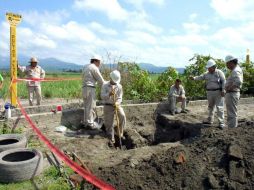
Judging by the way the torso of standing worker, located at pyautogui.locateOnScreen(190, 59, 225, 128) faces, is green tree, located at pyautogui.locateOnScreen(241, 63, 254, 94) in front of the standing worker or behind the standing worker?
behind

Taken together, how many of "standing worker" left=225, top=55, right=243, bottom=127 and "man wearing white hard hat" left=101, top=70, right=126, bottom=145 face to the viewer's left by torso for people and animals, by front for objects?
1

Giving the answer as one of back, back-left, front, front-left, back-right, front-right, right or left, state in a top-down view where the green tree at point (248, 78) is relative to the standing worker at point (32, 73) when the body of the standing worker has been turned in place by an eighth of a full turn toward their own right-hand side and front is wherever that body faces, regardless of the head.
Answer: back-left

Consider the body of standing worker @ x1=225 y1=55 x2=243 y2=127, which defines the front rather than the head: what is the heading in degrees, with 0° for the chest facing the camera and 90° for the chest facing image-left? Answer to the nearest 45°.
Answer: approximately 90°

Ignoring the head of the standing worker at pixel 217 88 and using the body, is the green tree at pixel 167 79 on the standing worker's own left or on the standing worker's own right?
on the standing worker's own right

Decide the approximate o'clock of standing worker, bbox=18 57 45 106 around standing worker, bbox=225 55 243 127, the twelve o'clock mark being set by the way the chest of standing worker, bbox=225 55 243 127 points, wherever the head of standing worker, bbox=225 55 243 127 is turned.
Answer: standing worker, bbox=18 57 45 106 is roughly at 12 o'clock from standing worker, bbox=225 55 243 127.

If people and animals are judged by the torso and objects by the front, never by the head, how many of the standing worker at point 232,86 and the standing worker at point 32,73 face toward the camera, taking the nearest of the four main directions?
1
